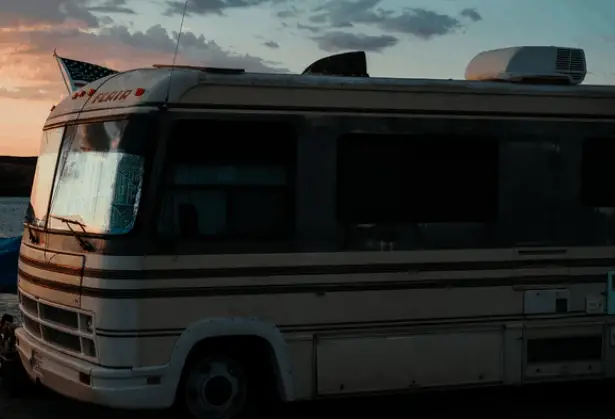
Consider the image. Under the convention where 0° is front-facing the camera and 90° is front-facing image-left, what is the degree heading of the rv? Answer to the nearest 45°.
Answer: approximately 45°

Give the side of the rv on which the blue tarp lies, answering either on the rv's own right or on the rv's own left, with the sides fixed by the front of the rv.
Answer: on the rv's own right
